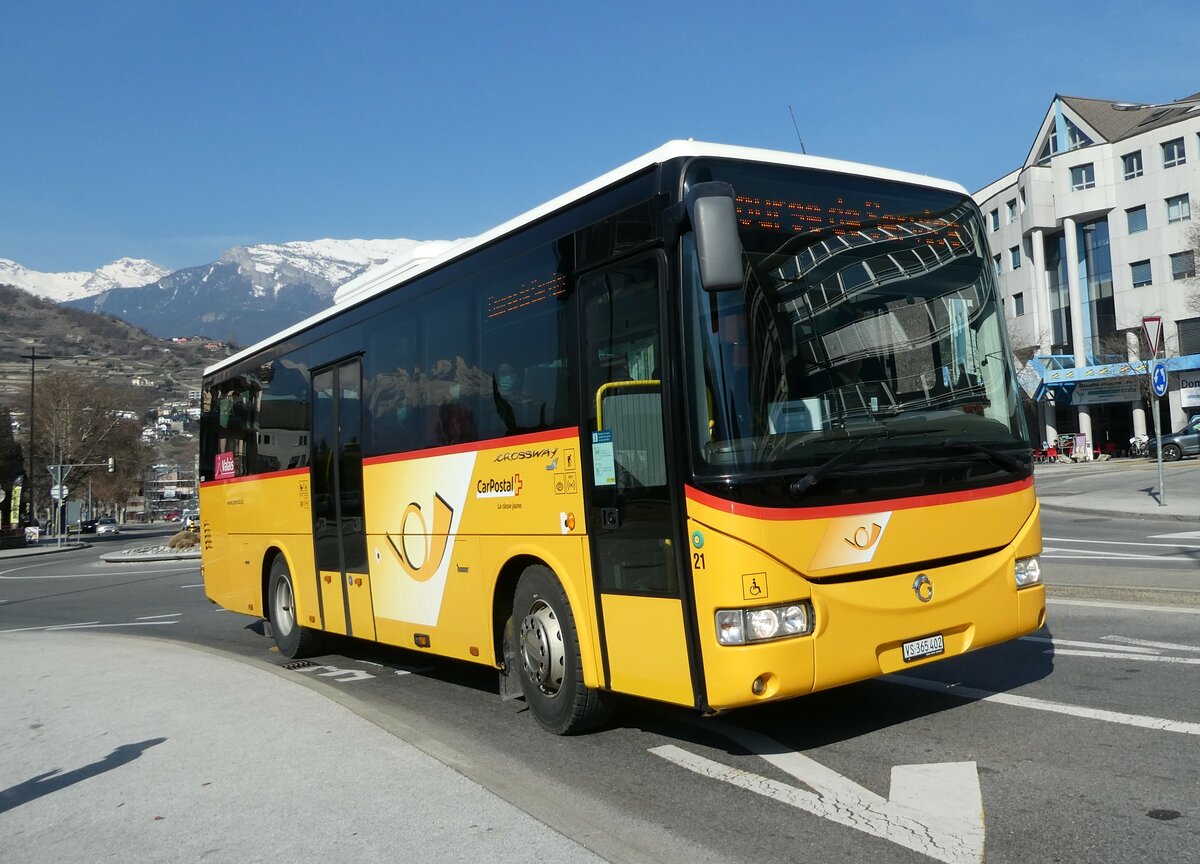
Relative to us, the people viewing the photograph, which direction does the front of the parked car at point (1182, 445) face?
facing to the left of the viewer

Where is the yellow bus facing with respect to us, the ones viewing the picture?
facing the viewer and to the right of the viewer

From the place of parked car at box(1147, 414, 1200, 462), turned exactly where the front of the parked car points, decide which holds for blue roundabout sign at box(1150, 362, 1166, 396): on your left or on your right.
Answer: on your left

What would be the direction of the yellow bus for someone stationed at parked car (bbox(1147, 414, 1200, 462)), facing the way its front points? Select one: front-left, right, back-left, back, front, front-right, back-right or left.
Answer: left

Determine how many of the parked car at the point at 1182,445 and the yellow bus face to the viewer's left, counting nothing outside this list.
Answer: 1

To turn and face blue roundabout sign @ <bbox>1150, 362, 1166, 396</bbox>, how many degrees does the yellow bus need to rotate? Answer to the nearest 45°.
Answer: approximately 90° to its left

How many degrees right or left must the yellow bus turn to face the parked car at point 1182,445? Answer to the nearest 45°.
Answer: approximately 90° to its left

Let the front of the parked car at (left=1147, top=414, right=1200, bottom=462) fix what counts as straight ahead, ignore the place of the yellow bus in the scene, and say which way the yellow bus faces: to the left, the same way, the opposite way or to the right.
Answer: the opposite way
